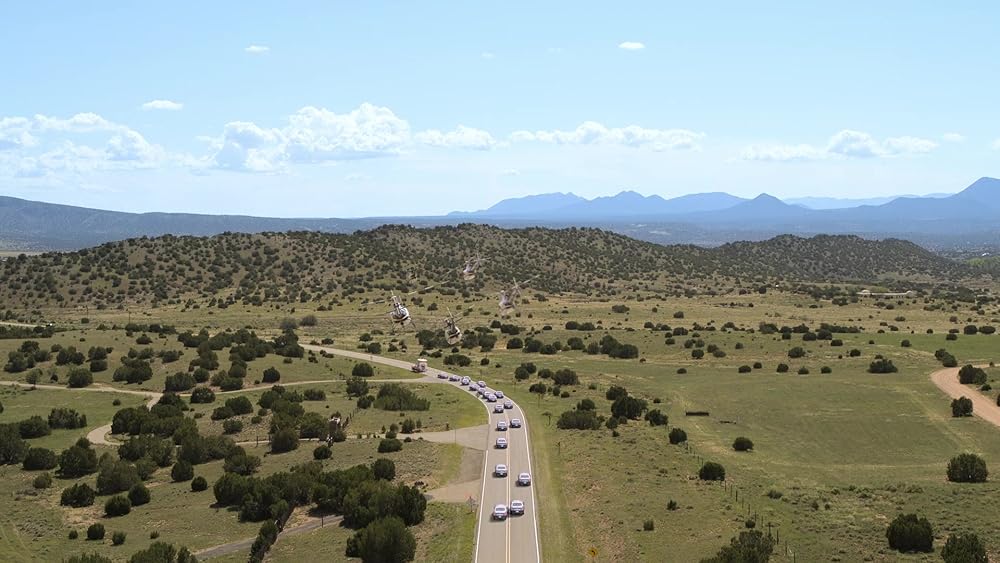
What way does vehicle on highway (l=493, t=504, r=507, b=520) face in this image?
away from the camera

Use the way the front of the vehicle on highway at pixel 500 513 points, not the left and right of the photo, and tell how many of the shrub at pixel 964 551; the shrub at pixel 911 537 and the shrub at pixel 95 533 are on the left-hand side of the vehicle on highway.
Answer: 1

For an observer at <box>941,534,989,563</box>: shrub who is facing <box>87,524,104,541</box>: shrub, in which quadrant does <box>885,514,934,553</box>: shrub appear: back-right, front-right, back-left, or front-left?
front-right

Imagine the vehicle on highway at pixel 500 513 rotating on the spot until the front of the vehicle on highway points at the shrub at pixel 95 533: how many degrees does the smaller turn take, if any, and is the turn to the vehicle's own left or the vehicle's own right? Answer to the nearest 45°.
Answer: approximately 90° to the vehicle's own left

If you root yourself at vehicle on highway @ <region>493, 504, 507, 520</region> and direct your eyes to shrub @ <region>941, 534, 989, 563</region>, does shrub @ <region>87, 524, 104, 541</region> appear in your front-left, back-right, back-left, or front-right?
back-right

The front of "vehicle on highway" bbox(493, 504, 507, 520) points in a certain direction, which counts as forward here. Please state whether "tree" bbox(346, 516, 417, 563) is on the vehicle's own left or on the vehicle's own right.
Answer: on the vehicle's own left

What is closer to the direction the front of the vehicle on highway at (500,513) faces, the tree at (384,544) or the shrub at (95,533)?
the shrub

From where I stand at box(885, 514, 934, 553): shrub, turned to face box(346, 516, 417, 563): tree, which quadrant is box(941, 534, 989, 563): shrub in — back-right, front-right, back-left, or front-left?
back-left

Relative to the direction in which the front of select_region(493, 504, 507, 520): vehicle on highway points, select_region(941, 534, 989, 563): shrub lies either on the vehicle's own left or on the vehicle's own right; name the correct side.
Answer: on the vehicle's own right

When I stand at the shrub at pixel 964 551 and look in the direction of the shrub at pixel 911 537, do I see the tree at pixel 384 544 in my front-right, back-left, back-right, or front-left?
front-left

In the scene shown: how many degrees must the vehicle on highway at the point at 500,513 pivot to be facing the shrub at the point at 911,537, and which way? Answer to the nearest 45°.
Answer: approximately 90° to its right
